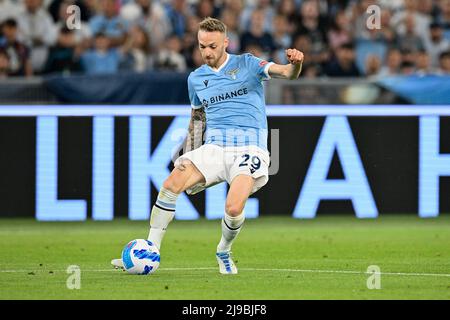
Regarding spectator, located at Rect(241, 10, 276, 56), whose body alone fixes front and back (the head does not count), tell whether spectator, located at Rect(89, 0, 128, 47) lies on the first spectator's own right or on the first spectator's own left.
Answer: on the first spectator's own right

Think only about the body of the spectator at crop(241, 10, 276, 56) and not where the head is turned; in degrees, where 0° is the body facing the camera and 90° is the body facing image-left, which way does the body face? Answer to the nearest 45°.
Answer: approximately 0°

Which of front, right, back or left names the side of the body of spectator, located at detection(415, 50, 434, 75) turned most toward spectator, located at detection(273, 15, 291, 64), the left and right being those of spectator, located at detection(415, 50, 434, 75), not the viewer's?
right

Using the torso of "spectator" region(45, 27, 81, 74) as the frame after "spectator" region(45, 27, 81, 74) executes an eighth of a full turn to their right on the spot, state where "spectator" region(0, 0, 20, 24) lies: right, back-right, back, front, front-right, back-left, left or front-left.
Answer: right

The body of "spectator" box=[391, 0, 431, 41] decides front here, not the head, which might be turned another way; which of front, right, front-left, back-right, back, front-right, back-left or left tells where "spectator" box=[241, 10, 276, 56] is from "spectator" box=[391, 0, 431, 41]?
front-right
